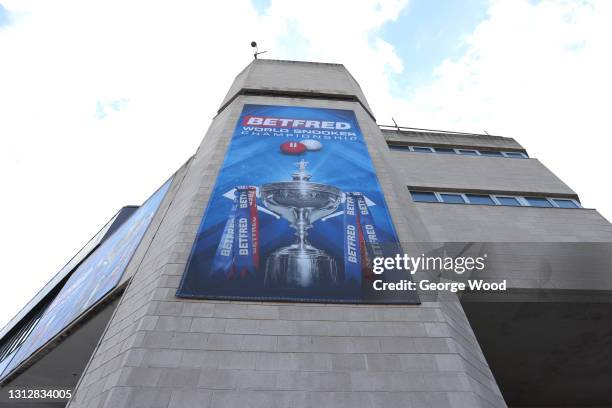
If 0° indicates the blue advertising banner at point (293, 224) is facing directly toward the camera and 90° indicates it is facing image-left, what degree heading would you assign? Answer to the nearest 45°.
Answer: approximately 0°
